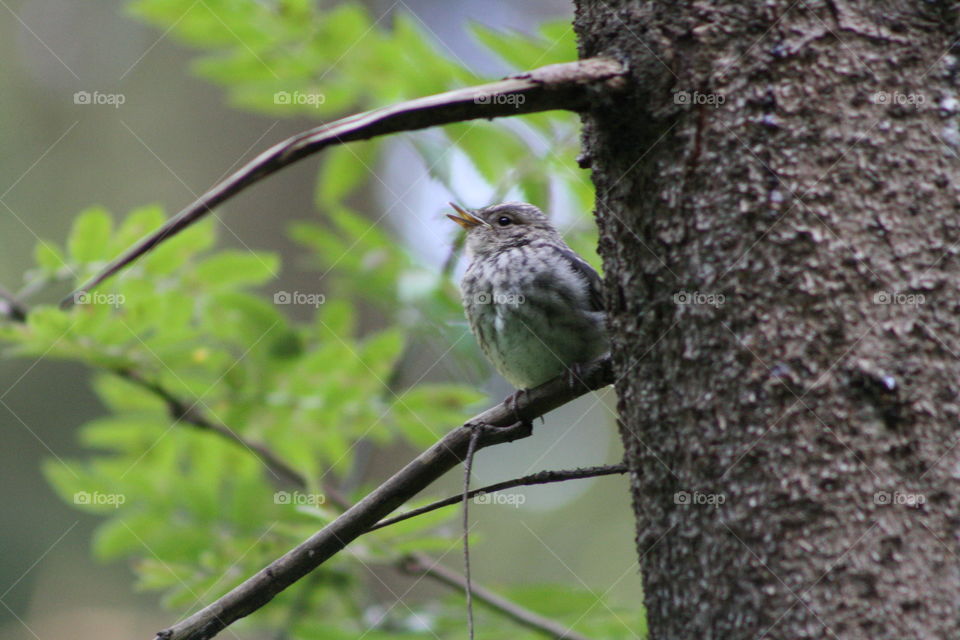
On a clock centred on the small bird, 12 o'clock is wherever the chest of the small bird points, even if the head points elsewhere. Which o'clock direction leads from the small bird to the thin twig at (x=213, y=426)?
The thin twig is roughly at 2 o'clock from the small bird.

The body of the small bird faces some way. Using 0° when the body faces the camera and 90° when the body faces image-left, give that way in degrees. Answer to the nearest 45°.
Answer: approximately 45°

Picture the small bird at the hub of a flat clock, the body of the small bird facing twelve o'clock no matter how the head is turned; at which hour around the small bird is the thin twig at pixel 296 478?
The thin twig is roughly at 2 o'clock from the small bird.
